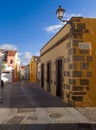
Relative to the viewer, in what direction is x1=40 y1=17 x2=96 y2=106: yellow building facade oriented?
to the viewer's left
